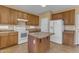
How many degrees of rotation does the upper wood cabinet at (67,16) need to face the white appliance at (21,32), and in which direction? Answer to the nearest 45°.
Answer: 0° — it already faces it

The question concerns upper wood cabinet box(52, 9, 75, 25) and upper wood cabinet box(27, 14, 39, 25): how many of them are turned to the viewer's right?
0

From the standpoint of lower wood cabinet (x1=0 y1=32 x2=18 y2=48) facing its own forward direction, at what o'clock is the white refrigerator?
The white refrigerator is roughly at 10 o'clock from the lower wood cabinet.

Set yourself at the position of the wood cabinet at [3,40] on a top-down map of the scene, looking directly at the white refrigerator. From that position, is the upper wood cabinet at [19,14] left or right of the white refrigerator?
left

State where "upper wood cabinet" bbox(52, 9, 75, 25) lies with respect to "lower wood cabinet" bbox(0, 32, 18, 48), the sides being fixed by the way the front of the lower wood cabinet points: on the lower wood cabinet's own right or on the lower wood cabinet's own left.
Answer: on the lower wood cabinet's own left

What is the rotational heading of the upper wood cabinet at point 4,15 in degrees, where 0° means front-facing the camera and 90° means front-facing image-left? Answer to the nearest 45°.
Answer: approximately 315°

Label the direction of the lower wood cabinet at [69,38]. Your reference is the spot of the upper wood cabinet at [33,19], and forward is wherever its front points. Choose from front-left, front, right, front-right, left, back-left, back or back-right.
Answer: front

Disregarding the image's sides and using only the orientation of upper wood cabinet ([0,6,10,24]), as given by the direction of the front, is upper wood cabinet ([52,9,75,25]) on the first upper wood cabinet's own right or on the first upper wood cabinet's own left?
on the first upper wood cabinet's own left

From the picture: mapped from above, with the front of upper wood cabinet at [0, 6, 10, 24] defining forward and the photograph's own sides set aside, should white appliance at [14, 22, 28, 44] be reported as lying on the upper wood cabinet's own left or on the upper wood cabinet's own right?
on the upper wood cabinet's own left

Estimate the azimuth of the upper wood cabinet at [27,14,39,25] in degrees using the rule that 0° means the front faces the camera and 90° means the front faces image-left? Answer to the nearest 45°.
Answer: approximately 0°

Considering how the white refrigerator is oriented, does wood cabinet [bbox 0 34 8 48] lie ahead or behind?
ahead
